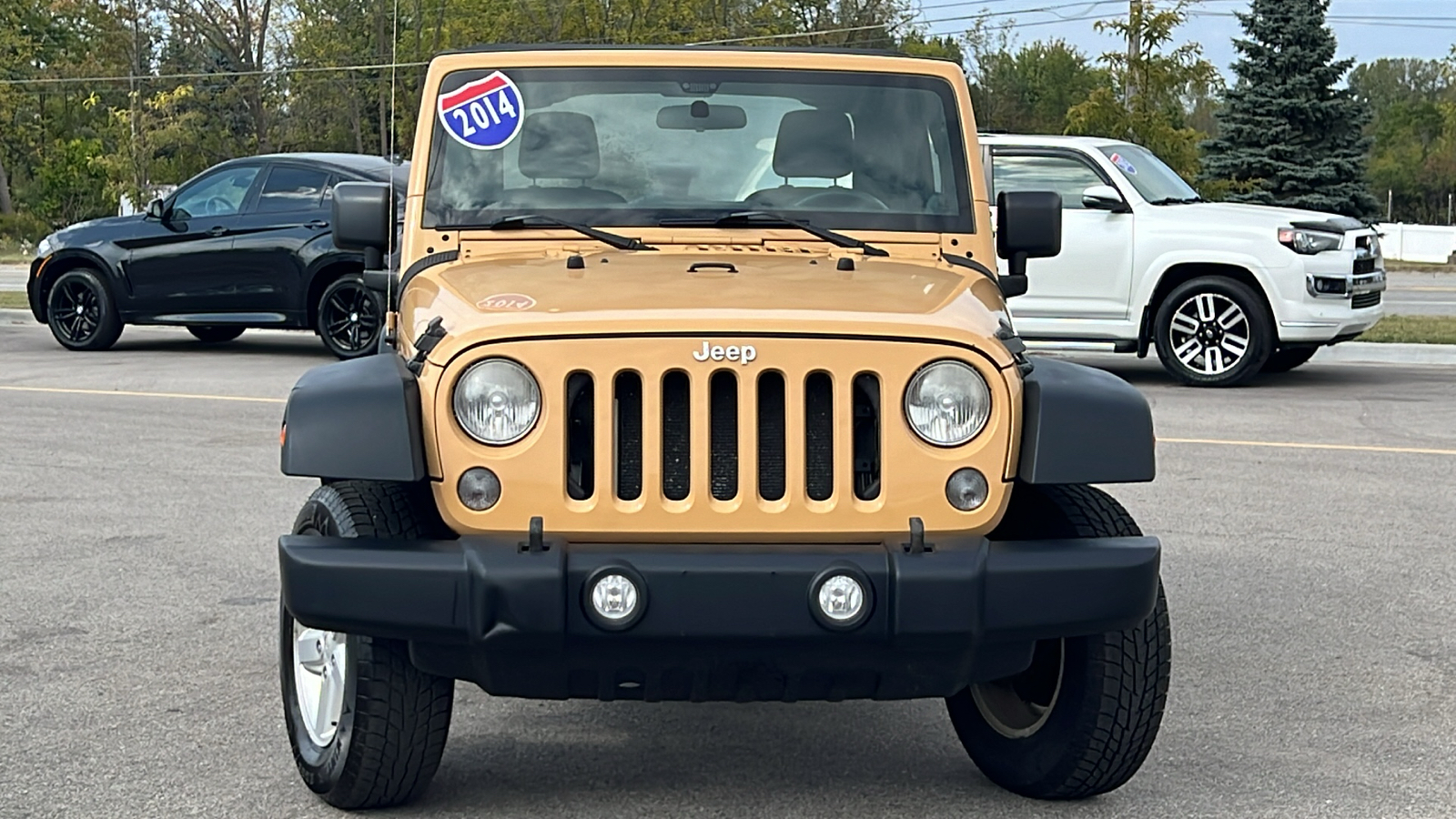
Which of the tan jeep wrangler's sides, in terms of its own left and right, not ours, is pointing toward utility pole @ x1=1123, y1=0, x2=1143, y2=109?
back

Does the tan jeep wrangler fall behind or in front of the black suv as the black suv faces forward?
behind

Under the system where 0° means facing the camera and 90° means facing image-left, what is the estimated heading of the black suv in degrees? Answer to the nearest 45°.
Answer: approximately 135°

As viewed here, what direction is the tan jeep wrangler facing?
toward the camera

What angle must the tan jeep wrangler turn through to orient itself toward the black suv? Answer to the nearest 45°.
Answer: approximately 180°

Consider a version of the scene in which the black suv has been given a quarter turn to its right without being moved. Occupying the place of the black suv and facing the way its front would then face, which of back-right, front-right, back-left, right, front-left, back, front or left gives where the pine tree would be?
front

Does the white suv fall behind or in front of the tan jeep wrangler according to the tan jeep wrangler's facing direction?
behind

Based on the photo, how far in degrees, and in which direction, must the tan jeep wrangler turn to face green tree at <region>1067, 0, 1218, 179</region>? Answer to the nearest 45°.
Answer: approximately 180°

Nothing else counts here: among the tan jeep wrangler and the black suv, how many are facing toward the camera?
1
